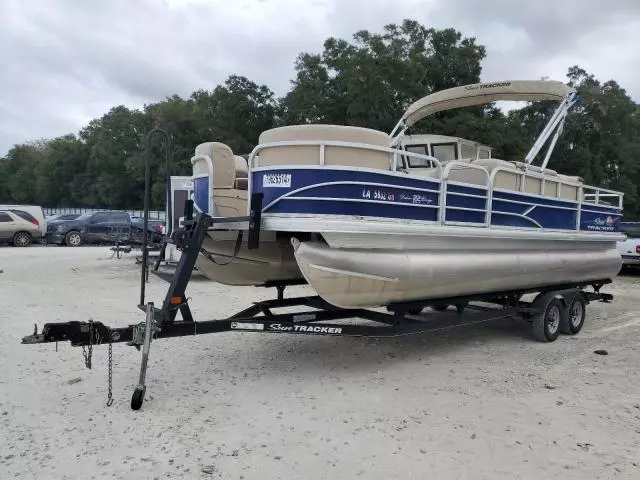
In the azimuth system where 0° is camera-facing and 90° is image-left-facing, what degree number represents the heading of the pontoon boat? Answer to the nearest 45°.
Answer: approximately 45°

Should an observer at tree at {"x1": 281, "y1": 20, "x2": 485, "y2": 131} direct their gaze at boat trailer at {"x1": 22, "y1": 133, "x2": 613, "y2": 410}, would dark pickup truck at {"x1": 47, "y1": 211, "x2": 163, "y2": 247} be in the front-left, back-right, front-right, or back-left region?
front-right

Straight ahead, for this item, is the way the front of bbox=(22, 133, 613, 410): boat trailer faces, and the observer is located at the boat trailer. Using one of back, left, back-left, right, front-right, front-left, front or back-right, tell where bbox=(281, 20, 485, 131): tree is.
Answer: back-right

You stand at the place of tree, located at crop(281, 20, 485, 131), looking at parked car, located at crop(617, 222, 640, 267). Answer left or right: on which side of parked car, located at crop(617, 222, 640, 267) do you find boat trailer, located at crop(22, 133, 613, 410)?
right

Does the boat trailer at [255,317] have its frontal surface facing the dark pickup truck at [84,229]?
no

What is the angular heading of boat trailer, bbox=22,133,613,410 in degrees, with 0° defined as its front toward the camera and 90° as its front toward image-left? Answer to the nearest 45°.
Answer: approximately 45°

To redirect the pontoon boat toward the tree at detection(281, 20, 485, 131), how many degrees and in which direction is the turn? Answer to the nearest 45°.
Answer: approximately 135° to its right

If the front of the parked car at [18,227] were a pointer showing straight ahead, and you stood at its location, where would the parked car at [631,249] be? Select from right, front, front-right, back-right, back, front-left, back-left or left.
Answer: back-left

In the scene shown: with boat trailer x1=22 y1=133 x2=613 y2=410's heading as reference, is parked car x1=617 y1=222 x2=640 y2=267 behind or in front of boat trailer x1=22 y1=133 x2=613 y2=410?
behind

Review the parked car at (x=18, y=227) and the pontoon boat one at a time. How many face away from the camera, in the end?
0

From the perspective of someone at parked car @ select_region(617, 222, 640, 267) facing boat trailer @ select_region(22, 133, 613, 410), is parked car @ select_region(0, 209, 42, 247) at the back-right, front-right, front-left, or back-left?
front-right

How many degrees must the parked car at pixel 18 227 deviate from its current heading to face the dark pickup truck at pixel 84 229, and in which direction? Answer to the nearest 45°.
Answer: approximately 180°

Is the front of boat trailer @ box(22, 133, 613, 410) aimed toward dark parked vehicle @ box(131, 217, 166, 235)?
no
